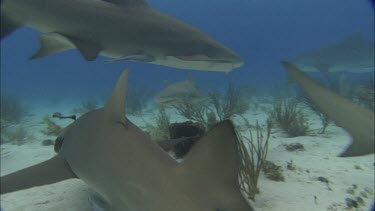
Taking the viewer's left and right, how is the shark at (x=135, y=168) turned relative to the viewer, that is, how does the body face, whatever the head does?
facing away from the viewer and to the left of the viewer

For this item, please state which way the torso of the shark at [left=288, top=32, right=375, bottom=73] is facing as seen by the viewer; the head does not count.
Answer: to the viewer's left

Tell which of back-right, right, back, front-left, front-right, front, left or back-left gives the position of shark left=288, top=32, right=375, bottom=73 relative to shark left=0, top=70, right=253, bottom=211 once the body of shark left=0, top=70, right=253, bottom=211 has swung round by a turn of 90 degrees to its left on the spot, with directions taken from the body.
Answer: back

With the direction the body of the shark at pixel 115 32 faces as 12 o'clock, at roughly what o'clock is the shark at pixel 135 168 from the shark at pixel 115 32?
the shark at pixel 135 168 is roughly at 3 o'clock from the shark at pixel 115 32.

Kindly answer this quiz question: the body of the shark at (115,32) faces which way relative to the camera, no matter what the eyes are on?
to the viewer's right

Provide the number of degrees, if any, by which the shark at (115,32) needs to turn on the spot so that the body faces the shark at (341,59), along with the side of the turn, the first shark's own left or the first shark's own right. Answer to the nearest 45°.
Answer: approximately 45° to the first shark's own left

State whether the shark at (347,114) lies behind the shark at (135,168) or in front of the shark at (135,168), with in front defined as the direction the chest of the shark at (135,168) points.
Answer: behind

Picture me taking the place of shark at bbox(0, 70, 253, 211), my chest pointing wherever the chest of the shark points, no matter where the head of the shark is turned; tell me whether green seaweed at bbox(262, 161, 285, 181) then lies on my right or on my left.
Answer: on my right
